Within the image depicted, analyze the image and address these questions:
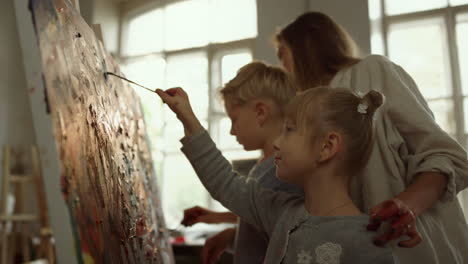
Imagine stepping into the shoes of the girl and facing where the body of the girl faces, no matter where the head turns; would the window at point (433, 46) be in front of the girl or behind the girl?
behind

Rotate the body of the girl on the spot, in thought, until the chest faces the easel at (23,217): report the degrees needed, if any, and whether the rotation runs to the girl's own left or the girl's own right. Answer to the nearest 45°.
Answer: approximately 90° to the girl's own right

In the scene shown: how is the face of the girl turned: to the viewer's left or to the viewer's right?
to the viewer's left

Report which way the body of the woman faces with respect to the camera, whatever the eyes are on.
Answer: to the viewer's left

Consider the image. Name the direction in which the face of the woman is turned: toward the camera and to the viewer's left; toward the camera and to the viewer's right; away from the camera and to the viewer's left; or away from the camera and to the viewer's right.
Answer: away from the camera and to the viewer's left

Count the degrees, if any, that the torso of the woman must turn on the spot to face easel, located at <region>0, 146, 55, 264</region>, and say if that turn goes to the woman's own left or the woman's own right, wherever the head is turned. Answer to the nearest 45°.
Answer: approximately 45° to the woman's own right

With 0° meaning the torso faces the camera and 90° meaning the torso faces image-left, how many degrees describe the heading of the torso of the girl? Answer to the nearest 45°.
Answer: approximately 45°

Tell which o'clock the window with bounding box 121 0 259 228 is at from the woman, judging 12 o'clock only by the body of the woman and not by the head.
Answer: The window is roughly at 2 o'clock from the woman.

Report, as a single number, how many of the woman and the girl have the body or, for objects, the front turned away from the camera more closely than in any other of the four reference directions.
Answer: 0
